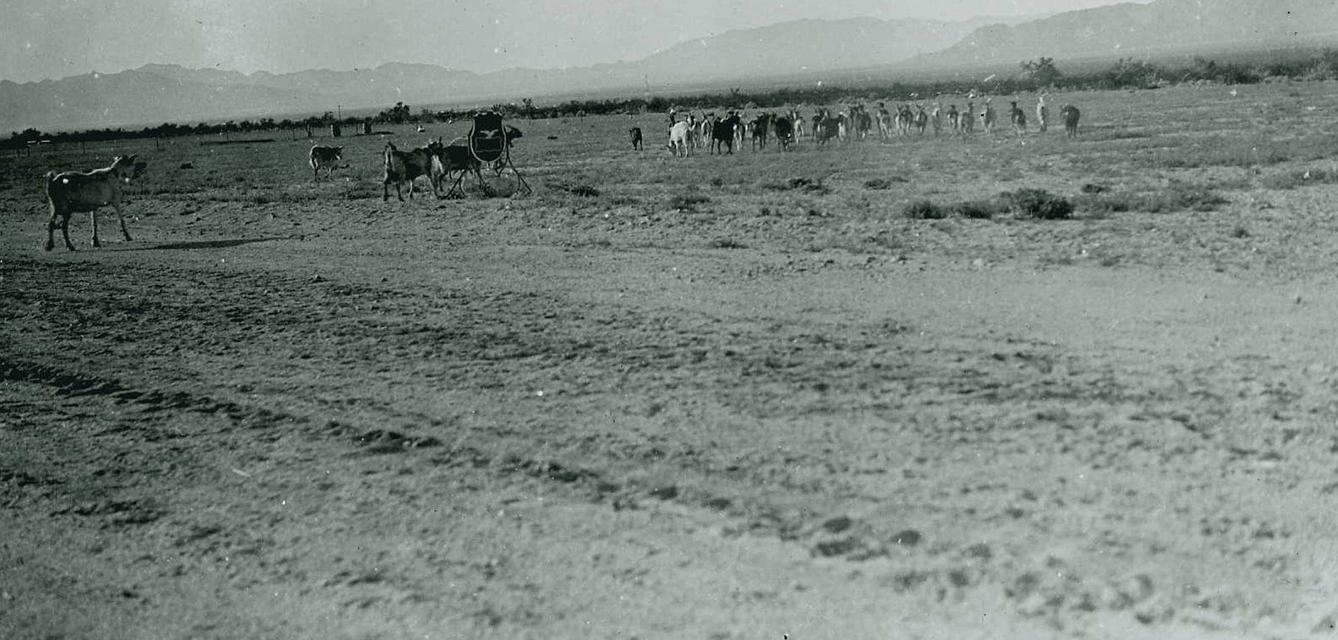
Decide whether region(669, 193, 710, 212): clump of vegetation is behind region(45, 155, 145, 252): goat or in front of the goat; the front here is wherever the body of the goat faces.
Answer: in front

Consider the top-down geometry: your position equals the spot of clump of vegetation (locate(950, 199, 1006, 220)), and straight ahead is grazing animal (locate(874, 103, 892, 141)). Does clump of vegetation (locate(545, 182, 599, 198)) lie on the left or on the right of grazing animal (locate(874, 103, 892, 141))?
left

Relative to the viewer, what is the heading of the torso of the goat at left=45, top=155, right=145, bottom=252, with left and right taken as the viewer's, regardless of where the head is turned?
facing to the right of the viewer

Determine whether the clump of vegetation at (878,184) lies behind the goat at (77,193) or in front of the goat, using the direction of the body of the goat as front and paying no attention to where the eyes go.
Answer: in front
